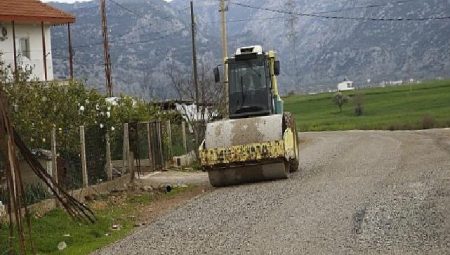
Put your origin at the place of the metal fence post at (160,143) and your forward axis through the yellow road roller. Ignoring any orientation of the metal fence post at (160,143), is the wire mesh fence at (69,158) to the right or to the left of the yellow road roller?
right

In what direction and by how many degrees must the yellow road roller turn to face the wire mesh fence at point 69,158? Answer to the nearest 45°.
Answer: approximately 90° to its right

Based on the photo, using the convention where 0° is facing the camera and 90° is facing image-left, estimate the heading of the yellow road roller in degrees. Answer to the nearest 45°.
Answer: approximately 0°

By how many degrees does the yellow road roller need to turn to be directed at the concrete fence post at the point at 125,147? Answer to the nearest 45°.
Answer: approximately 135° to its right
